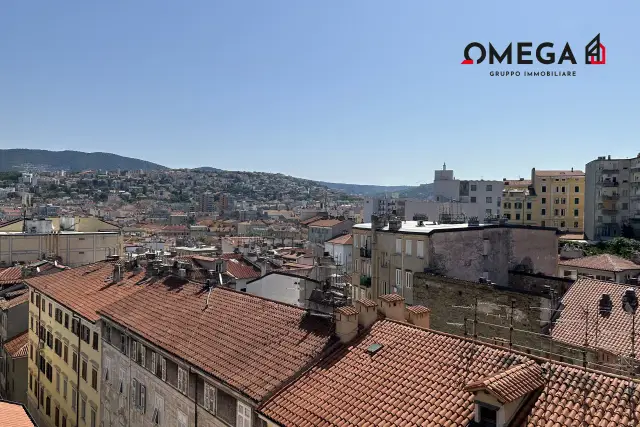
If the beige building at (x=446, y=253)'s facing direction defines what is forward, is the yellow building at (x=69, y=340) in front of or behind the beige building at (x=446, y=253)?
in front

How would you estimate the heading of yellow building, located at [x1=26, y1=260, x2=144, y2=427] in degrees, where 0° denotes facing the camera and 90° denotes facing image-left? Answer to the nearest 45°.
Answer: approximately 45°

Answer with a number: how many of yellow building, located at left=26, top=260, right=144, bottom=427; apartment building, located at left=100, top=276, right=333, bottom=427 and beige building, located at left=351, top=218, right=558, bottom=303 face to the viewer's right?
0

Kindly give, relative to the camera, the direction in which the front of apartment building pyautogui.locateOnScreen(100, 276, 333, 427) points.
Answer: facing the viewer and to the left of the viewer

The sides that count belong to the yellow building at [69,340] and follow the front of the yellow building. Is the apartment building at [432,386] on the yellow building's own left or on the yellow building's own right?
on the yellow building's own left

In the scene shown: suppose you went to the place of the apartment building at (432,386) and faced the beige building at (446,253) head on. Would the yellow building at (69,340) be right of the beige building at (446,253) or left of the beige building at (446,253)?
left

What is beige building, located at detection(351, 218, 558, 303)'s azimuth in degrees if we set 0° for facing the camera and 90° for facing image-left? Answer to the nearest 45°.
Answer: approximately 45°

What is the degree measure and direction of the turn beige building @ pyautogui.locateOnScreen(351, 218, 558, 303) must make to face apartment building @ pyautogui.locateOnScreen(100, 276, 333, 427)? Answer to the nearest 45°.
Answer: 0° — it already faces it

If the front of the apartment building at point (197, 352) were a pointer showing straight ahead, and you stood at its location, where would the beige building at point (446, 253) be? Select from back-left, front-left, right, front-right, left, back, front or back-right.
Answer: back

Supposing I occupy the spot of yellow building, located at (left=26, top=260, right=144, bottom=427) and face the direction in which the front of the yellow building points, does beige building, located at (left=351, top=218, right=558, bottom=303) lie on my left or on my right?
on my left

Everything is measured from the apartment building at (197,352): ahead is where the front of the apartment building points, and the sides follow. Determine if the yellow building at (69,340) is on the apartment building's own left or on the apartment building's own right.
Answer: on the apartment building's own right
